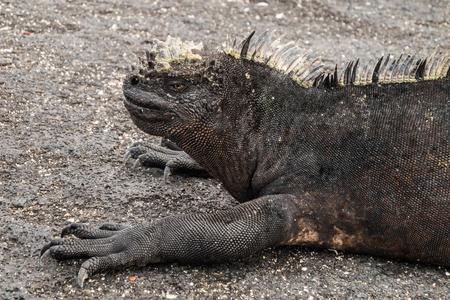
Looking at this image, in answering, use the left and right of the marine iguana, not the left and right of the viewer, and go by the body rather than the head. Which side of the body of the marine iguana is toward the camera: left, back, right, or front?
left
